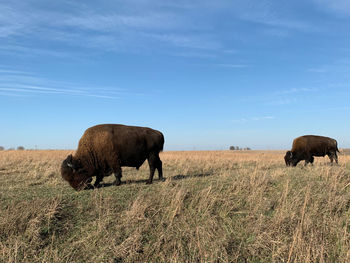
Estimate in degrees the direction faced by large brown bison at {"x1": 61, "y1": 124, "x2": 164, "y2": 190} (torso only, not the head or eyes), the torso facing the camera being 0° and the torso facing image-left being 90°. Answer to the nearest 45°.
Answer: approximately 90°

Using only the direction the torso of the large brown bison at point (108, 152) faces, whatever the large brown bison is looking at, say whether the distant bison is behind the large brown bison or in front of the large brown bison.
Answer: behind

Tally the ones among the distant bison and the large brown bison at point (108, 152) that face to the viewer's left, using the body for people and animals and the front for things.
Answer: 2

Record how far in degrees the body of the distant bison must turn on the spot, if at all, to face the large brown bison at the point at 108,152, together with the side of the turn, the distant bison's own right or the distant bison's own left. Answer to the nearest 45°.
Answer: approximately 45° to the distant bison's own left

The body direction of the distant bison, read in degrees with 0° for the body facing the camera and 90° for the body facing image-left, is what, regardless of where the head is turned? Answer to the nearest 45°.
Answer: approximately 90°
